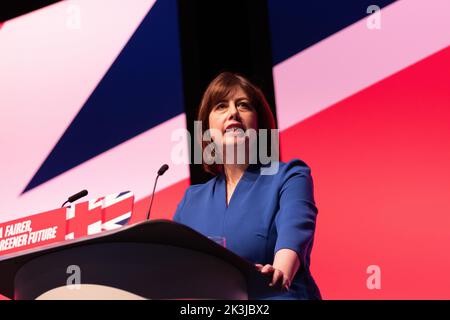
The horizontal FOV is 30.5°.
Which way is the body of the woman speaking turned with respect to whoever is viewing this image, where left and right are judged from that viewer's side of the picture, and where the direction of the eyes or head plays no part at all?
facing the viewer and to the left of the viewer

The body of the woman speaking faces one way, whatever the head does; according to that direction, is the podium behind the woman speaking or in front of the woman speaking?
in front

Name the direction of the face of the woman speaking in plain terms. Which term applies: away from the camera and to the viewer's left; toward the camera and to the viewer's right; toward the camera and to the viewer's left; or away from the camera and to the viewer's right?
toward the camera and to the viewer's left
